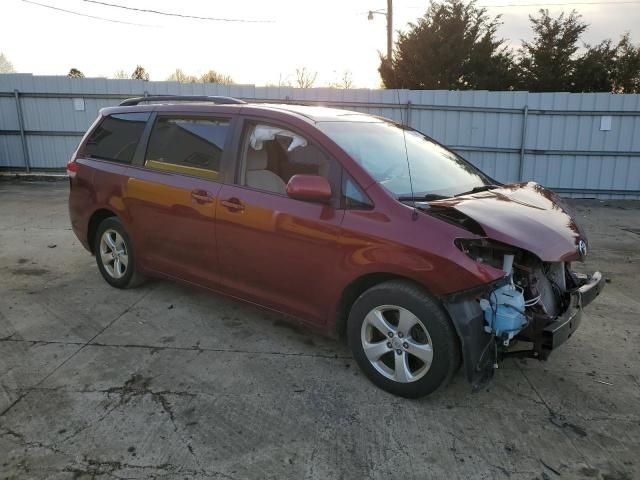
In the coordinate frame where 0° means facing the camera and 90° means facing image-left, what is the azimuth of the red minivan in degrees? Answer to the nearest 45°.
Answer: approximately 315°

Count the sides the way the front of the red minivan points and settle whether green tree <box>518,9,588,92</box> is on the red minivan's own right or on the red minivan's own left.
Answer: on the red minivan's own left

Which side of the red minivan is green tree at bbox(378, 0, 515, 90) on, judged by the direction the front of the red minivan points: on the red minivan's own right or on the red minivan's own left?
on the red minivan's own left

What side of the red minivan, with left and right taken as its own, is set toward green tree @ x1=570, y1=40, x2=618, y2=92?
left
